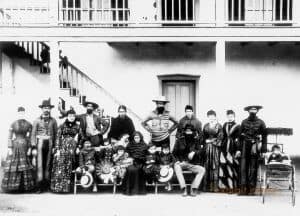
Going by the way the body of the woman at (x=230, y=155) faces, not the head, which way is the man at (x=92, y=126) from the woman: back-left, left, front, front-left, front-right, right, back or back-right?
right

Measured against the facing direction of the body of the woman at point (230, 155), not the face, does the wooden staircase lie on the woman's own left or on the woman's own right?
on the woman's own right

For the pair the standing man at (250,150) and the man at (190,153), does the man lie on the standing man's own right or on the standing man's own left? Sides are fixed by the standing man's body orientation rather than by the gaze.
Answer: on the standing man's own right

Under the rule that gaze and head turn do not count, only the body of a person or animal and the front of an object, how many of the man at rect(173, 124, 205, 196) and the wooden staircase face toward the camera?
1

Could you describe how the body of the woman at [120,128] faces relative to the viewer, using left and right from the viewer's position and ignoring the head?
facing the viewer

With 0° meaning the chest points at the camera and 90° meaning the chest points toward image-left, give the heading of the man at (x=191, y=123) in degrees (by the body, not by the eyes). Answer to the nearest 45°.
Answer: approximately 0°

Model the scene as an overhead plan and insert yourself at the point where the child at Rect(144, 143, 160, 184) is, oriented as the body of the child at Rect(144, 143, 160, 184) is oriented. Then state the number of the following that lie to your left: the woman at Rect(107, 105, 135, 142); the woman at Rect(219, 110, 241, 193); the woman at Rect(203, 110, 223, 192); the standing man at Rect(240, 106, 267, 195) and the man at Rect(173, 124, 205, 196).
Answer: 4

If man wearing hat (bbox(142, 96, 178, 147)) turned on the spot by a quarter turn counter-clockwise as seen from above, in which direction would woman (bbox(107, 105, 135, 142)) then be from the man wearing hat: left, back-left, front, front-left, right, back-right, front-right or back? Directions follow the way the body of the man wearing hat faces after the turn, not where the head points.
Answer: back

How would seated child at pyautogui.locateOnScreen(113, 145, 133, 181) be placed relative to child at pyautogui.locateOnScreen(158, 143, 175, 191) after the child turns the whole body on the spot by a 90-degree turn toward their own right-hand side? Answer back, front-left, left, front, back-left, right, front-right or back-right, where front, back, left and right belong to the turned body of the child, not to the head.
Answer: front

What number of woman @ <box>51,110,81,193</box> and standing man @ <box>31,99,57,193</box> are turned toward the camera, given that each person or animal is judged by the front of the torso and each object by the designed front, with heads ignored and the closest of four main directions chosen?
2

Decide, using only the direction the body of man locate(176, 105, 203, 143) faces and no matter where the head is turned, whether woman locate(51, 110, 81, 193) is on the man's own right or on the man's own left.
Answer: on the man's own right

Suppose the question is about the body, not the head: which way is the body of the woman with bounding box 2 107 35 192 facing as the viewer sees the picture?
toward the camera
